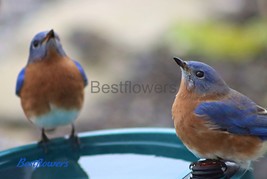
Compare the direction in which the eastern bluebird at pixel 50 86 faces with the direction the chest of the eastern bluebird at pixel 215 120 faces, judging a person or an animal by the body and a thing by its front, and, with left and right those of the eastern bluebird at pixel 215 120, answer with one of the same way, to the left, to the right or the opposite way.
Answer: to the left

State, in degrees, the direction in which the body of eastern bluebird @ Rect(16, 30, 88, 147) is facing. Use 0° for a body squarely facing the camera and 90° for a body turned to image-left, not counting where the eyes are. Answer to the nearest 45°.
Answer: approximately 0°

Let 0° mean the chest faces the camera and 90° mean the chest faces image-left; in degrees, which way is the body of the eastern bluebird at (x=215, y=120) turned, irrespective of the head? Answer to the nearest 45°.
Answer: approximately 90°
